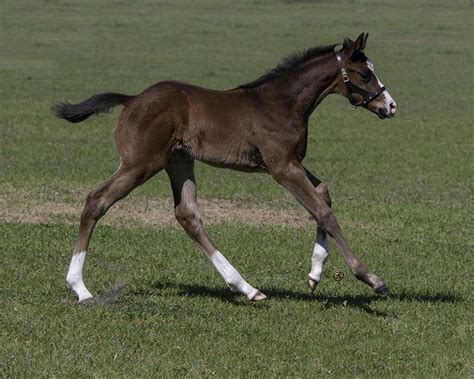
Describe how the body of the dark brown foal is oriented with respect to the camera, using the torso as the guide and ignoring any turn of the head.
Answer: to the viewer's right
